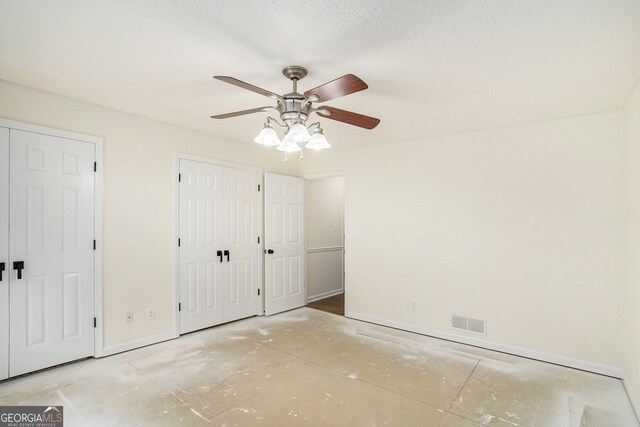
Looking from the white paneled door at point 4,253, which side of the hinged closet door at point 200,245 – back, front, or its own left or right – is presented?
right

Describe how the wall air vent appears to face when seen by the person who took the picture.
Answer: facing the viewer and to the left of the viewer

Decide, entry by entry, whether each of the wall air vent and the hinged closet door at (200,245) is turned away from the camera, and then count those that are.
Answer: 0

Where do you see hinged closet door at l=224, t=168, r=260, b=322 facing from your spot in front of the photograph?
facing the viewer and to the right of the viewer

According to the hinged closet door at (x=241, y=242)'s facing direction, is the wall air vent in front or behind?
in front

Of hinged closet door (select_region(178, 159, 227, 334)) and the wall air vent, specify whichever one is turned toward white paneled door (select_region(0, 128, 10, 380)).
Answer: the wall air vent

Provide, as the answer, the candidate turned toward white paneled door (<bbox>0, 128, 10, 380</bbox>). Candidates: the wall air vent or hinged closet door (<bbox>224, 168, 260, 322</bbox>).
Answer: the wall air vent

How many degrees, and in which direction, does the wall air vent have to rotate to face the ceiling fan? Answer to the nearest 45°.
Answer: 0° — it already faces it

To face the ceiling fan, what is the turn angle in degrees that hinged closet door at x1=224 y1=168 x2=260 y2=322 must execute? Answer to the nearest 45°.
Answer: approximately 45° to its right

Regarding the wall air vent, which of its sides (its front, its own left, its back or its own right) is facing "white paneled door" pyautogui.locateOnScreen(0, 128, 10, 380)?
front

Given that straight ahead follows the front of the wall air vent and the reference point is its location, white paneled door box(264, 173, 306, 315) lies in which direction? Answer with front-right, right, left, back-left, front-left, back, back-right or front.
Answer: front-right

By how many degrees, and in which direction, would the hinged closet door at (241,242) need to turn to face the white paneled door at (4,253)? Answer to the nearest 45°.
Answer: approximately 90° to its right

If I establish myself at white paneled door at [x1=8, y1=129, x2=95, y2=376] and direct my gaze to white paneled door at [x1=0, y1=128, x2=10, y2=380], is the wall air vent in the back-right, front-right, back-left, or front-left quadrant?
back-left
